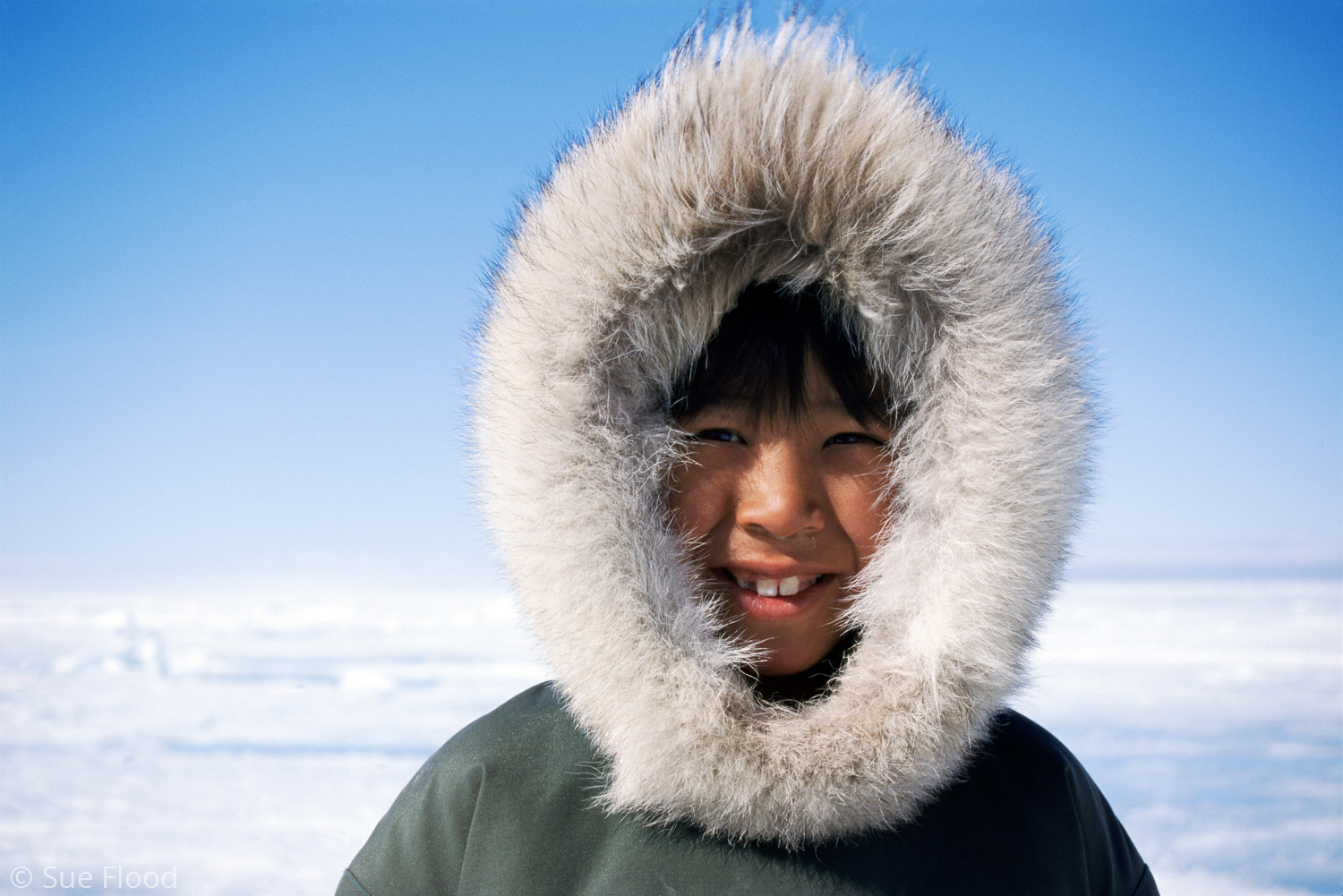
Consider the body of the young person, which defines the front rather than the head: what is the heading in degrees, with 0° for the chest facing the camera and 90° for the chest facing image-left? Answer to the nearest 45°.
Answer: approximately 0°
